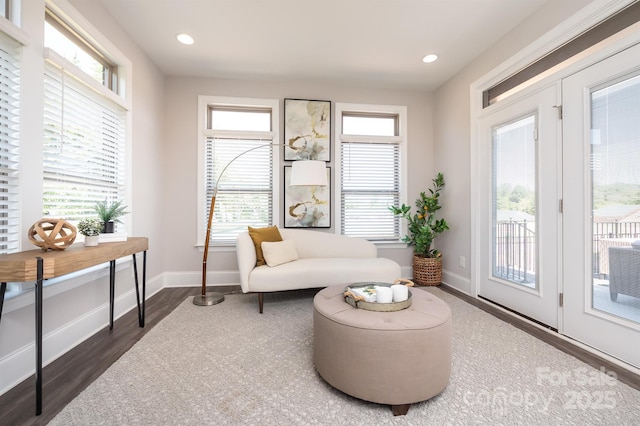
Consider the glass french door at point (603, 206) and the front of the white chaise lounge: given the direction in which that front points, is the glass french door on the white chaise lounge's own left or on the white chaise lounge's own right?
on the white chaise lounge's own left

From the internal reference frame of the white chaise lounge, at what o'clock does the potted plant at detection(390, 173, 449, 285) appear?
The potted plant is roughly at 8 o'clock from the white chaise lounge.

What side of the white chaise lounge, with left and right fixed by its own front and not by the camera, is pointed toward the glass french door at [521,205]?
left

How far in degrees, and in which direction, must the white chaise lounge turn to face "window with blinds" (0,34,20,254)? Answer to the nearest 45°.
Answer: approximately 45° to its right

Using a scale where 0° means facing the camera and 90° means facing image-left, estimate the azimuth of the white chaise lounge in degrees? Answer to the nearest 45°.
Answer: approximately 0°

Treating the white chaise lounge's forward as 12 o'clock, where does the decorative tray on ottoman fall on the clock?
The decorative tray on ottoman is roughly at 11 o'clock from the white chaise lounge.

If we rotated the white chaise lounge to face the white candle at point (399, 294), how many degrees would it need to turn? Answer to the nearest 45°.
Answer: approximately 45° to its left

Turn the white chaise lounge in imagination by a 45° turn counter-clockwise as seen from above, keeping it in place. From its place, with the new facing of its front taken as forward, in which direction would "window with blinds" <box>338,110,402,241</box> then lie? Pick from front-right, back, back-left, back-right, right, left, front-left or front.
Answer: left
